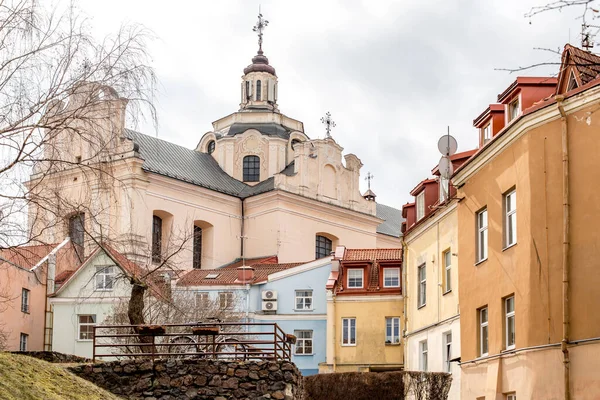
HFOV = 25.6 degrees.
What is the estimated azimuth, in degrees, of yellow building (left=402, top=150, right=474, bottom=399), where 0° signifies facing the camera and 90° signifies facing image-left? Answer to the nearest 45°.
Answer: approximately 45°

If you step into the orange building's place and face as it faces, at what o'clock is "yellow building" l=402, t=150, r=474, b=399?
The yellow building is roughly at 4 o'clock from the orange building.

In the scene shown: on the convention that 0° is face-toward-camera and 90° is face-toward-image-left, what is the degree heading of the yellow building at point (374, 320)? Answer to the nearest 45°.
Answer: approximately 0°

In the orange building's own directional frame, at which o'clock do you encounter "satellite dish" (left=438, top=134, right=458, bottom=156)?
The satellite dish is roughly at 4 o'clock from the orange building.

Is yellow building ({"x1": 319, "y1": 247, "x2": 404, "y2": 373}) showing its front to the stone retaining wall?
yes

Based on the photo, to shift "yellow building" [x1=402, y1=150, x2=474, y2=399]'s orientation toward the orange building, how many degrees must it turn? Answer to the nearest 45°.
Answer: approximately 45° to its left
